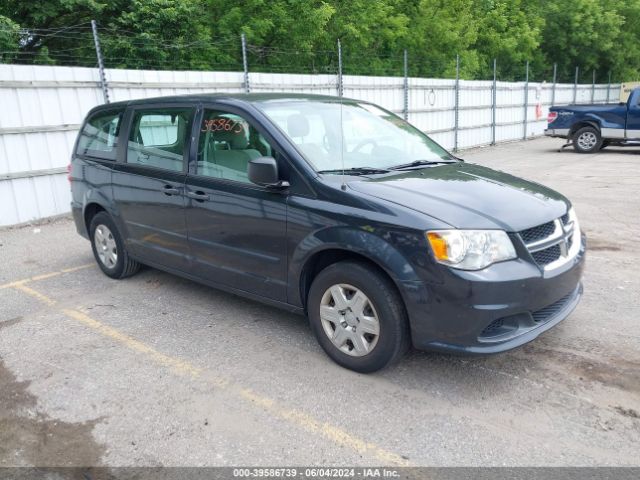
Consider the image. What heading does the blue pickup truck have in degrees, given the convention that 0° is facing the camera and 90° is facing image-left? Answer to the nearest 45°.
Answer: approximately 270°

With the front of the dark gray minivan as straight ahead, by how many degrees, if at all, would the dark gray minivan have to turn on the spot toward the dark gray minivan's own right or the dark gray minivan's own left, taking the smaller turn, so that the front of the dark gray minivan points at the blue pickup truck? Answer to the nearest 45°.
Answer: approximately 90° to the dark gray minivan's own left

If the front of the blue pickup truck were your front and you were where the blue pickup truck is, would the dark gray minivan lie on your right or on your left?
on your right

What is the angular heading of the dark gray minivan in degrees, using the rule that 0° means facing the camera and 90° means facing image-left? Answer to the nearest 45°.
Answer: approximately 315°

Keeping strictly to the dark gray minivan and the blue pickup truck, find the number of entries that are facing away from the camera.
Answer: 0

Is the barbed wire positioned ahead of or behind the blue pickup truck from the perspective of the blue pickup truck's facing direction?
behind
